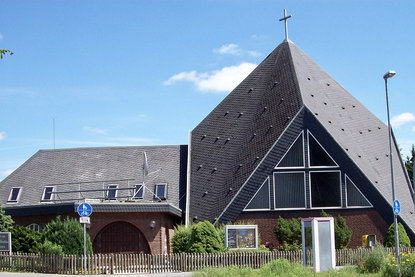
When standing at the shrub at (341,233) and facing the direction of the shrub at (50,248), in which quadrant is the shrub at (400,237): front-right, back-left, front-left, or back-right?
back-left

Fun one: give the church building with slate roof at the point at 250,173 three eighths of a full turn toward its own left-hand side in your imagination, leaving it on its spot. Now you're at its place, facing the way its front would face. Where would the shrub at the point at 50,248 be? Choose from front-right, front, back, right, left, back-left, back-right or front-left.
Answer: back

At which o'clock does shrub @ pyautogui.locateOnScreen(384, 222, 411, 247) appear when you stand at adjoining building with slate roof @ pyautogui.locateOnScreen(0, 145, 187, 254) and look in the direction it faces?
The shrub is roughly at 10 o'clock from the adjoining building with slate roof.

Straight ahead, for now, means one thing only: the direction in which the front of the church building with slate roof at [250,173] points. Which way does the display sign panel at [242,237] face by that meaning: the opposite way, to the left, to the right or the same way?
the same way

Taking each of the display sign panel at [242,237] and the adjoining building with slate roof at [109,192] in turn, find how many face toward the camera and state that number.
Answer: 2

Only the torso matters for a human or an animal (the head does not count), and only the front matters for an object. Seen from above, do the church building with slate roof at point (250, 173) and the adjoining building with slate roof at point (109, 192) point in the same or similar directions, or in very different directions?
same or similar directions

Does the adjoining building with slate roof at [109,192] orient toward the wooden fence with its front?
yes

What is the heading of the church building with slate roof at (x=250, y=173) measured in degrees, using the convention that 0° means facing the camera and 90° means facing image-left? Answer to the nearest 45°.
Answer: approximately 0°

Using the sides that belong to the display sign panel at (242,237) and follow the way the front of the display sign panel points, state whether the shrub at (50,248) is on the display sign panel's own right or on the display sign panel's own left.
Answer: on the display sign panel's own right

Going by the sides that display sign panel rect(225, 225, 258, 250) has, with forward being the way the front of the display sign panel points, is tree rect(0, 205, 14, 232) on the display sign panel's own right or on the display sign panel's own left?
on the display sign panel's own right

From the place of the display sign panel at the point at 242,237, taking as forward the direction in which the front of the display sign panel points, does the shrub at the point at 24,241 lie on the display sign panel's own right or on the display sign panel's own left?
on the display sign panel's own right

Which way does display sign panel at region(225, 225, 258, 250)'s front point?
toward the camera

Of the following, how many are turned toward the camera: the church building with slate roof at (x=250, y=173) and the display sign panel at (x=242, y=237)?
2

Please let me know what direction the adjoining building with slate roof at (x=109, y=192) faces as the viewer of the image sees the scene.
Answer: facing the viewer

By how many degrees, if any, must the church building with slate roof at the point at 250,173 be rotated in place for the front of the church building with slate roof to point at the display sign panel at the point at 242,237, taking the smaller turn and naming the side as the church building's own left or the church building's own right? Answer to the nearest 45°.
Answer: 0° — it already faces it
